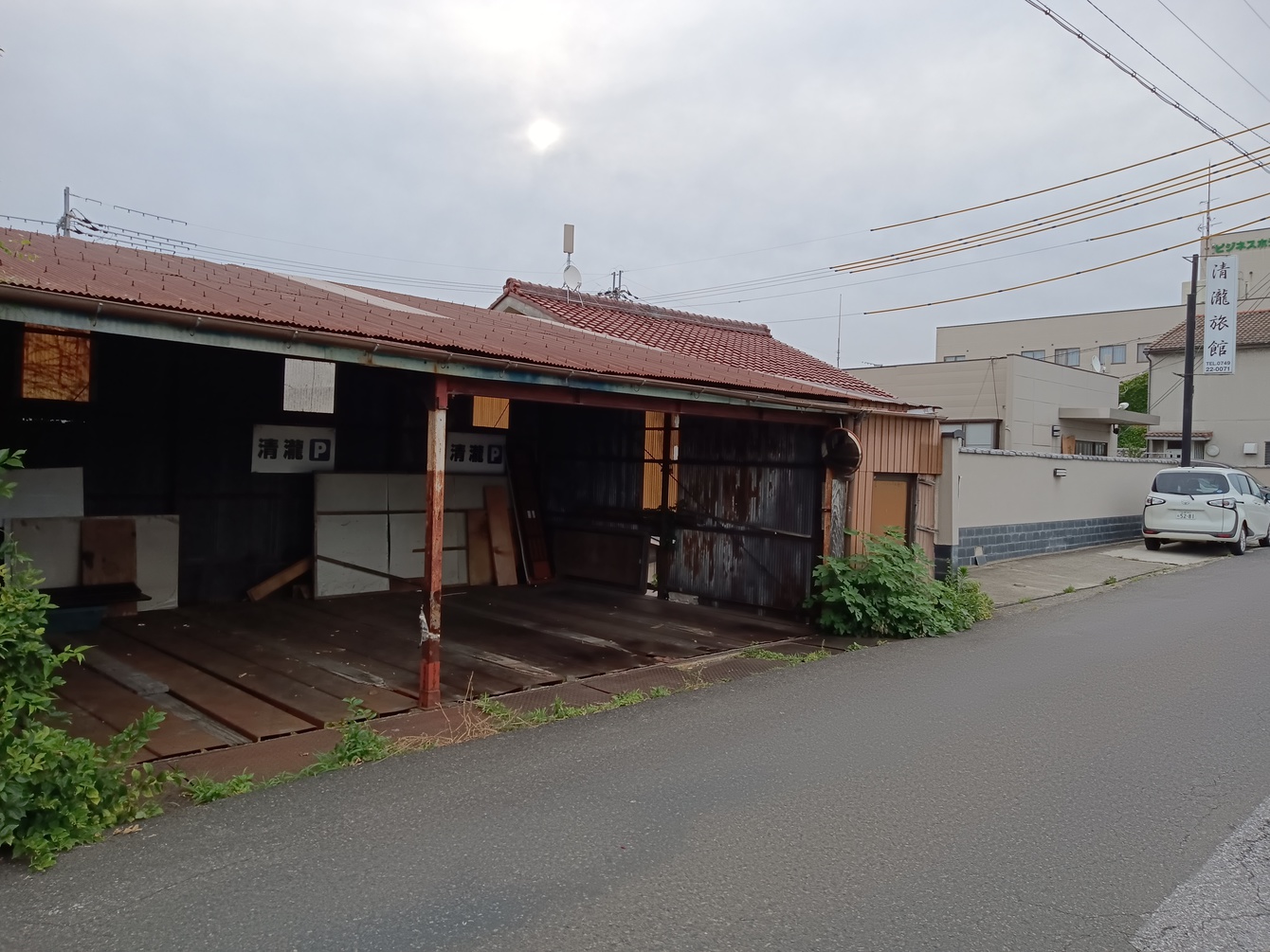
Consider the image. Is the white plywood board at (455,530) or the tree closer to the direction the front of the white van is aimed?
the tree

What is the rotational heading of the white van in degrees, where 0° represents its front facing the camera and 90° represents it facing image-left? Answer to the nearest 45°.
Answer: approximately 225°

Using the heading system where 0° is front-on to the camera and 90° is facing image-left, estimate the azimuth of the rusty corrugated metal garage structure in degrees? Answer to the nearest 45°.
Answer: approximately 315°

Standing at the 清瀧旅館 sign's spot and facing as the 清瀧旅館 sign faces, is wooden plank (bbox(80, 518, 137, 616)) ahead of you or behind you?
ahead

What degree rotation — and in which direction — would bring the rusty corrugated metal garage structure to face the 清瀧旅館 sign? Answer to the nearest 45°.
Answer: approximately 90° to its left

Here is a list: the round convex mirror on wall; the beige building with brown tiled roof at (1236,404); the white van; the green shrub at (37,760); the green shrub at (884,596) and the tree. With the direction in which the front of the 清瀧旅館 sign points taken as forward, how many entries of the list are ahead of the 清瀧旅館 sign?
4

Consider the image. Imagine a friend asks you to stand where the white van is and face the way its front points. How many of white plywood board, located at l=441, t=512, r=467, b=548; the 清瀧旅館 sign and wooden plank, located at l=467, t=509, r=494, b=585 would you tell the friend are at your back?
2

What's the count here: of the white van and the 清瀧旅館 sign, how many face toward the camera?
1

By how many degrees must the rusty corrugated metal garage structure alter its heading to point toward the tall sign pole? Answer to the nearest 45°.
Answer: approximately 90° to its left

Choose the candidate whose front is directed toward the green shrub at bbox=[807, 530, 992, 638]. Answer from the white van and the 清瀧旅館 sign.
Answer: the 清瀧旅館 sign

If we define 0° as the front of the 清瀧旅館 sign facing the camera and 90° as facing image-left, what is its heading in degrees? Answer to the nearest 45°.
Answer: approximately 0°

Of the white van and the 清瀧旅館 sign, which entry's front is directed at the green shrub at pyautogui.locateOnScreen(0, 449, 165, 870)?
the 清瀧旅館 sign

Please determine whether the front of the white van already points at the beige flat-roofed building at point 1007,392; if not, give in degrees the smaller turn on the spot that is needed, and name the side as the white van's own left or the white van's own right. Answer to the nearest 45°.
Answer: approximately 90° to the white van's own left
